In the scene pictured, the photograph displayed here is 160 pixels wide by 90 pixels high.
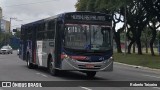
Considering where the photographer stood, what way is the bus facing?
facing the viewer and to the right of the viewer
